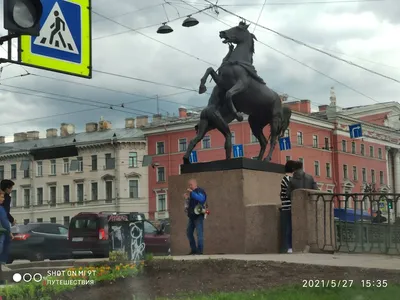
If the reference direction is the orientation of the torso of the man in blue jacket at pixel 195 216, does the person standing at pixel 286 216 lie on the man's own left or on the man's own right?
on the man's own left

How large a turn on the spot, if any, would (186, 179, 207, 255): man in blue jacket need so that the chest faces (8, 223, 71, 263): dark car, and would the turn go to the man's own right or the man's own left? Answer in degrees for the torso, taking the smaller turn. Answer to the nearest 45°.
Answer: approximately 90° to the man's own right

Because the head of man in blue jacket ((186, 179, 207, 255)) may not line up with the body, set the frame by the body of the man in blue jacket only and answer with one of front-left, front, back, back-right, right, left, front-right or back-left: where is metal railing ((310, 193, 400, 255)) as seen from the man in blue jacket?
back-left

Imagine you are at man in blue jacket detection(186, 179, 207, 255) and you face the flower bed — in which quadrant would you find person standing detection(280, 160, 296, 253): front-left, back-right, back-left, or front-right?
back-left

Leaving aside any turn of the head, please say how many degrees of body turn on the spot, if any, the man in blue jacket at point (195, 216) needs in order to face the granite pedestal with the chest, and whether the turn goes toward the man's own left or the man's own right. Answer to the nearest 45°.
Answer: approximately 180°

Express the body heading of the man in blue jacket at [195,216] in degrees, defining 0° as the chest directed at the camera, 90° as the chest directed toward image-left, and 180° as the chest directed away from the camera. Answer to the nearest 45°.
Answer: approximately 45°

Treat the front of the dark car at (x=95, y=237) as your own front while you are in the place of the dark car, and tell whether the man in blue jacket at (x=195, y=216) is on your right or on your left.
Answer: on your right

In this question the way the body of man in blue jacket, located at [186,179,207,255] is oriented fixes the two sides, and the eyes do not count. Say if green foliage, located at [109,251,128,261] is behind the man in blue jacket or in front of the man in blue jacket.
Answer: in front

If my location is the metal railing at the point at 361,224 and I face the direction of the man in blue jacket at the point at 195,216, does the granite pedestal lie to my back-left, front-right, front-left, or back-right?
front-right
